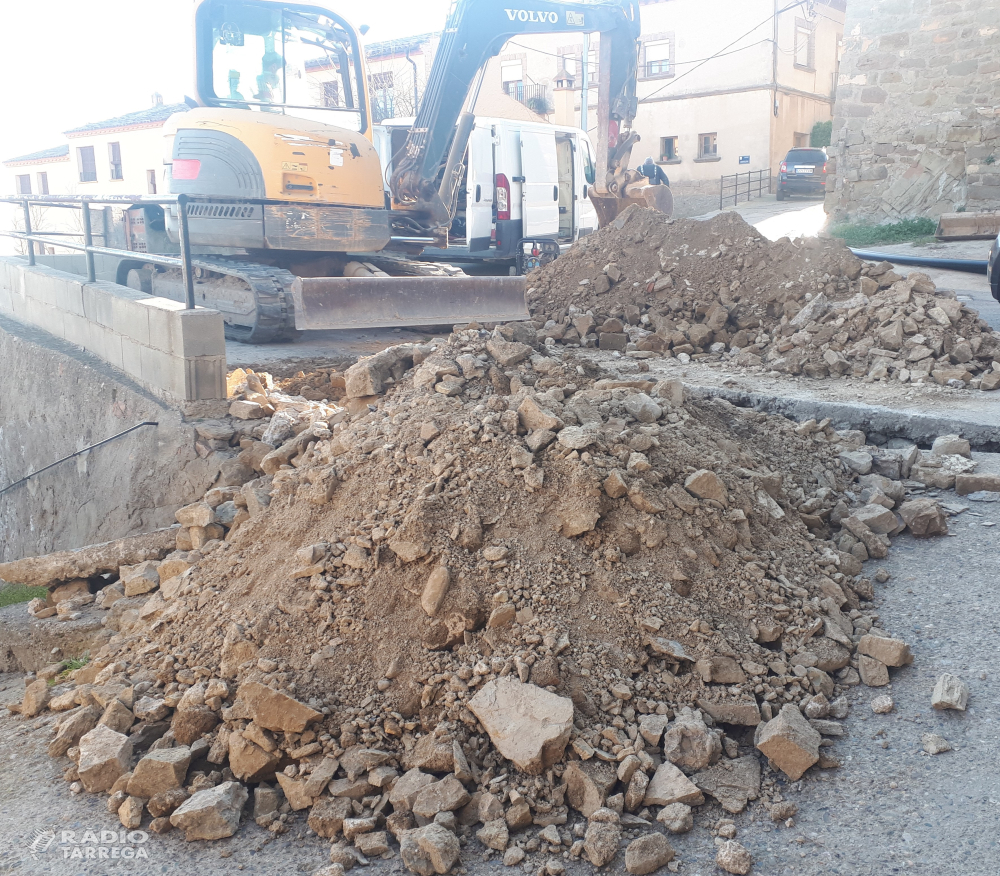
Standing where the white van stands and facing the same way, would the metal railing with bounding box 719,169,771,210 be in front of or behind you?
in front

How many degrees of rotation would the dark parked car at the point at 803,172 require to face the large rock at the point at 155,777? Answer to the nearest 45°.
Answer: approximately 180°

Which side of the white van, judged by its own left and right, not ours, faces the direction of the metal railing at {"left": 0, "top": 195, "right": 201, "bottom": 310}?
back

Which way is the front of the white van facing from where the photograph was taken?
facing away from the viewer and to the right of the viewer

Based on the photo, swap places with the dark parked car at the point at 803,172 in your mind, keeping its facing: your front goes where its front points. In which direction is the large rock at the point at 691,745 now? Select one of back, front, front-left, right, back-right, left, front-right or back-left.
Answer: back

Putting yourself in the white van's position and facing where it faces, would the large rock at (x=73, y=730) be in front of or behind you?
behind

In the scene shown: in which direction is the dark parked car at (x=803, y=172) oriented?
away from the camera

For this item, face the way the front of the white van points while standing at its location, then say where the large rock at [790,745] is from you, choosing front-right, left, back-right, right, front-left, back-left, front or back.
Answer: back-right

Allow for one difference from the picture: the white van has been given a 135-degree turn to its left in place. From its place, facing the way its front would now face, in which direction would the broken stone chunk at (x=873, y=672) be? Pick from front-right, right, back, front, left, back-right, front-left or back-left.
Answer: left

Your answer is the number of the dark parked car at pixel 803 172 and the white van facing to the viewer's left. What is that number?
0

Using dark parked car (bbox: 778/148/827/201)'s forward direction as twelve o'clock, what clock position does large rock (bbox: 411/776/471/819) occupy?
The large rock is roughly at 6 o'clock from the dark parked car.

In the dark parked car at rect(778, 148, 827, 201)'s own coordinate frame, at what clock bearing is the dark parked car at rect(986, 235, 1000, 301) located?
the dark parked car at rect(986, 235, 1000, 301) is roughly at 6 o'clock from the dark parked car at rect(778, 148, 827, 201).

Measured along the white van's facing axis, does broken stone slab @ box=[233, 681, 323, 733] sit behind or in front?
behind

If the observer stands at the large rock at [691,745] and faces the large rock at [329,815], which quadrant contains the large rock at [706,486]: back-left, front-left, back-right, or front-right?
back-right
